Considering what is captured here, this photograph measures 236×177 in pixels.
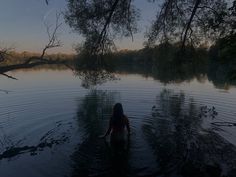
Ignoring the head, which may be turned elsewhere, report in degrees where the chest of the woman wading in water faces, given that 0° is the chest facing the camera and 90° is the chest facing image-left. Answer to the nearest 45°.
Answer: approximately 180°
